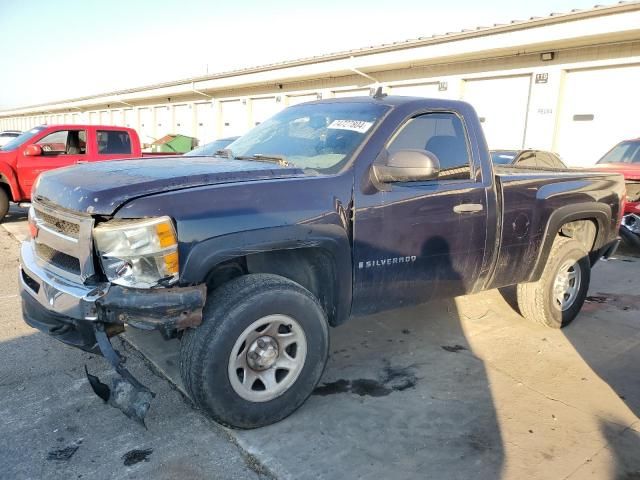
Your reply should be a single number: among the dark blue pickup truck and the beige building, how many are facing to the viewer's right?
0

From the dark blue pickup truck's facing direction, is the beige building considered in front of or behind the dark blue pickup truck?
behind

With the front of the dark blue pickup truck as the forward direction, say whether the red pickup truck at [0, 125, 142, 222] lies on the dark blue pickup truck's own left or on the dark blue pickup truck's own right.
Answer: on the dark blue pickup truck's own right

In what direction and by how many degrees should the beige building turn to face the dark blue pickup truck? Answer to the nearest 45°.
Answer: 0° — it already faces it

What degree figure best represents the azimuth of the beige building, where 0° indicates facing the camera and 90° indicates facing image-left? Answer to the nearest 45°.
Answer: approximately 45°

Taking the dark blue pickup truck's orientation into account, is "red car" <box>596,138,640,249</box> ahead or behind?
behind
